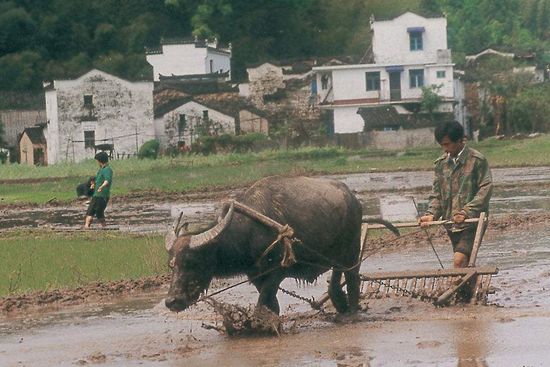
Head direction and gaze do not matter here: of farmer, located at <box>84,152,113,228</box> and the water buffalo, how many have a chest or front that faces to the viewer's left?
2

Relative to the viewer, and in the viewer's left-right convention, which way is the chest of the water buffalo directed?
facing to the left of the viewer

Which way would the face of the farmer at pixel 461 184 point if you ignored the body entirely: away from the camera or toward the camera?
toward the camera

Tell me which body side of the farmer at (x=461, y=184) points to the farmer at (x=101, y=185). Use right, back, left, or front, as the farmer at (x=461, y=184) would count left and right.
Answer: right

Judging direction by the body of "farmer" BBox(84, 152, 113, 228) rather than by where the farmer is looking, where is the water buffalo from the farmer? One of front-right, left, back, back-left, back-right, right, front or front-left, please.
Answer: left

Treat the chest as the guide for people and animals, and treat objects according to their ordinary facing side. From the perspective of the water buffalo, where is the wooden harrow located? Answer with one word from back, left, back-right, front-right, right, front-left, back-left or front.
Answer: back

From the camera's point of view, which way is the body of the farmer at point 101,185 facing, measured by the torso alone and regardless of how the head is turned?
to the viewer's left

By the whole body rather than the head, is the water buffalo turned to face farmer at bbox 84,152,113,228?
no

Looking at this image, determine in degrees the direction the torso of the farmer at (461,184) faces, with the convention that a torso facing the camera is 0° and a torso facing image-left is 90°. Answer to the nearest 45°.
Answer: approximately 45°
